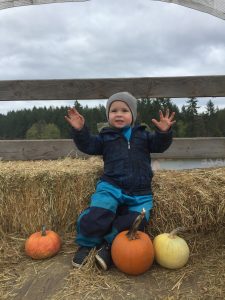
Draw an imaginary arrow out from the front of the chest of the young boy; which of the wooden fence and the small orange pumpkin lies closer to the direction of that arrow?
the small orange pumpkin

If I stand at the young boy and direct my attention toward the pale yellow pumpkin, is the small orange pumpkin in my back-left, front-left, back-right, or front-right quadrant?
back-right

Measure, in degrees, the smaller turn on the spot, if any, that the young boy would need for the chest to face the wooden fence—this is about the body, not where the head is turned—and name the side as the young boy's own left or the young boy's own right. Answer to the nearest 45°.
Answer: approximately 180°

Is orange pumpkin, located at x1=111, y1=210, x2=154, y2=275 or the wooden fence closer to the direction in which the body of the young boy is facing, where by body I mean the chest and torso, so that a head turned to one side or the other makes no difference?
the orange pumpkin

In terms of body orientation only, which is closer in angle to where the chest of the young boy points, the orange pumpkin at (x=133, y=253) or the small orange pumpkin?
the orange pumpkin

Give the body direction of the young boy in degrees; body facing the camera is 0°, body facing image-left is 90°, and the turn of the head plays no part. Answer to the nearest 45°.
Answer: approximately 0°

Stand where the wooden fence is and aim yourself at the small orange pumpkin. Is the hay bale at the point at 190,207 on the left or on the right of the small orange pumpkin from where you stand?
left

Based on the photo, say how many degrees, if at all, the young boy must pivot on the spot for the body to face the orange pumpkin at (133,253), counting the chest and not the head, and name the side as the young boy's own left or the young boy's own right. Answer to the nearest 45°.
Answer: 0° — they already face it

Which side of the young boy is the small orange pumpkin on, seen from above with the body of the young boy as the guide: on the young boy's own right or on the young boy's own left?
on the young boy's own right
